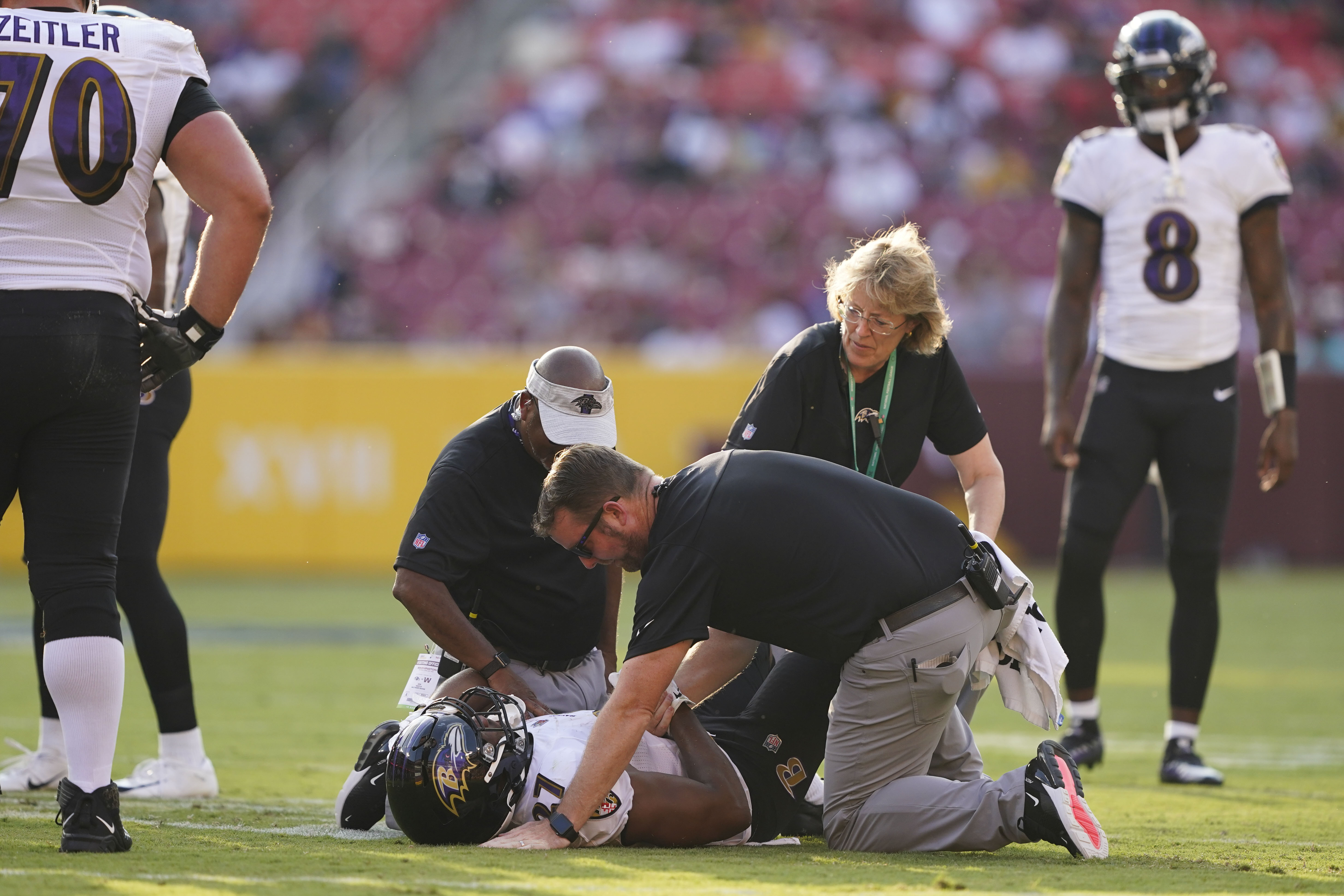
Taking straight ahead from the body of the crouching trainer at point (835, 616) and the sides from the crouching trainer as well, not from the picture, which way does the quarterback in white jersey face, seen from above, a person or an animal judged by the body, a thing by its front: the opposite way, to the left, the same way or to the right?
to the left

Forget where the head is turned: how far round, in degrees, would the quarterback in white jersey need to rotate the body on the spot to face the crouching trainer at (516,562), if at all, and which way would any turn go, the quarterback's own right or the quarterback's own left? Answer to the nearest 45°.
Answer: approximately 45° to the quarterback's own right

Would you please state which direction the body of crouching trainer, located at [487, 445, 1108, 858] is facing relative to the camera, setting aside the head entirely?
to the viewer's left

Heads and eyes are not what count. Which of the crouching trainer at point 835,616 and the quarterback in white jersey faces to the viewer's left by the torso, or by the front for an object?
the crouching trainer

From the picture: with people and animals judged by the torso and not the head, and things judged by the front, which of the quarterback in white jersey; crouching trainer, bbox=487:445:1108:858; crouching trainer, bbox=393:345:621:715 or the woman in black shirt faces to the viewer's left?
crouching trainer, bbox=487:445:1108:858

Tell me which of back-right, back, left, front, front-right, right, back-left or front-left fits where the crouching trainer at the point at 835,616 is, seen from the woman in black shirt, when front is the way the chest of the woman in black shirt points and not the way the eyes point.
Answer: front

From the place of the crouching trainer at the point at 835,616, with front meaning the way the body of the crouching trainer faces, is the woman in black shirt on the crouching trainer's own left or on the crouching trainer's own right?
on the crouching trainer's own right

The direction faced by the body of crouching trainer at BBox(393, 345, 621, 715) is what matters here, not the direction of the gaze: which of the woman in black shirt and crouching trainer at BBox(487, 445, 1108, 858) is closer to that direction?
the crouching trainer

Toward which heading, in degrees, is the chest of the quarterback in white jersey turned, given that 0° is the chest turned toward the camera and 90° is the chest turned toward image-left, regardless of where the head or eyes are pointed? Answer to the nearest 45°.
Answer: approximately 0°

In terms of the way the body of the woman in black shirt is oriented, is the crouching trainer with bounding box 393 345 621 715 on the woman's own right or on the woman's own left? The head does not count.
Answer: on the woman's own right
